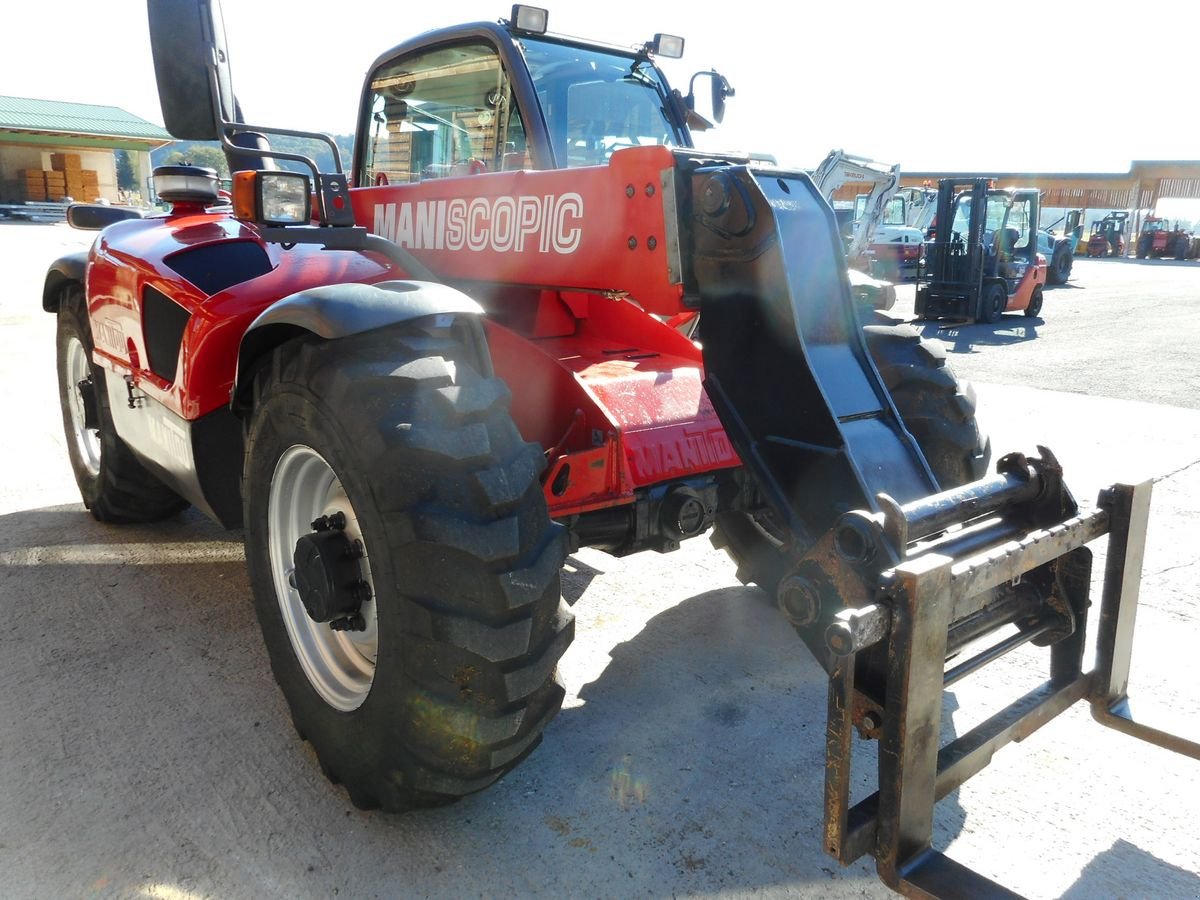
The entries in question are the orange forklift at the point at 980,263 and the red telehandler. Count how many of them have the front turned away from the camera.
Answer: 0

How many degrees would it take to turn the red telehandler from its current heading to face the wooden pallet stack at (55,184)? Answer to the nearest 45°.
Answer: approximately 180°

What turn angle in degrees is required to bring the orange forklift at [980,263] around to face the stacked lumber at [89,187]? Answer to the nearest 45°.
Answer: approximately 45° to its right

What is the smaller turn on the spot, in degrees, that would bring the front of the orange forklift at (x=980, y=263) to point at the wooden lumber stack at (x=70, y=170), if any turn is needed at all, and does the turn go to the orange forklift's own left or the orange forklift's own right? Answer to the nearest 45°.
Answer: approximately 45° to the orange forklift's own right

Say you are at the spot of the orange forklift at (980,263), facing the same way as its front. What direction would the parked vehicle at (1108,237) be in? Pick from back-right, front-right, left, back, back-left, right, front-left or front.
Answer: back-right

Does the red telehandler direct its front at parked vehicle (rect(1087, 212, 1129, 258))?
no

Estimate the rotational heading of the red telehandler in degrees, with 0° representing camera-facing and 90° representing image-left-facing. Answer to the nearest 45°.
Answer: approximately 315°

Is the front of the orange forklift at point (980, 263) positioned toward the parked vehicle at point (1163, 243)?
no

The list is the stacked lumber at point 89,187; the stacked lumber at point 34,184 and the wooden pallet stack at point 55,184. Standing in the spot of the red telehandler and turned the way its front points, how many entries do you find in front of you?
0

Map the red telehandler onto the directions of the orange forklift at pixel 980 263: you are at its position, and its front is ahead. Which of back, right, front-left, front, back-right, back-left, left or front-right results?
front-left

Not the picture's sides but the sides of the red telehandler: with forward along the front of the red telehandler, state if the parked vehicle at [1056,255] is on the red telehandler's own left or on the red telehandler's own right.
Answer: on the red telehandler's own left

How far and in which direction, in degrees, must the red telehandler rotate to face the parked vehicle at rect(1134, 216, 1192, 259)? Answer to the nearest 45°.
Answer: approximately 90° to its left
